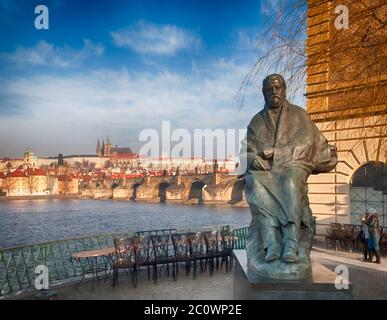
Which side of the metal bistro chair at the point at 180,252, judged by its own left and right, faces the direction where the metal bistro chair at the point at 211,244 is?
left

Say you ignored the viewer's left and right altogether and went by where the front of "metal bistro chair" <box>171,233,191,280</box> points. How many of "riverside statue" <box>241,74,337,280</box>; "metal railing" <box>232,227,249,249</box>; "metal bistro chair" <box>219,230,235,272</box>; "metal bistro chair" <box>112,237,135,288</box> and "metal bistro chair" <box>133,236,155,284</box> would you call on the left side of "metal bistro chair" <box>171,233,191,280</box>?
2

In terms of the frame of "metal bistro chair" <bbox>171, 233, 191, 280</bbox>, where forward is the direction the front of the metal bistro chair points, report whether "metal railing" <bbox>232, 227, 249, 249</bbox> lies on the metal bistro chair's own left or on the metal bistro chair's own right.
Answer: on the metal bistro chair's own left

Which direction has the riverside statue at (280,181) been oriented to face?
toward the camera
